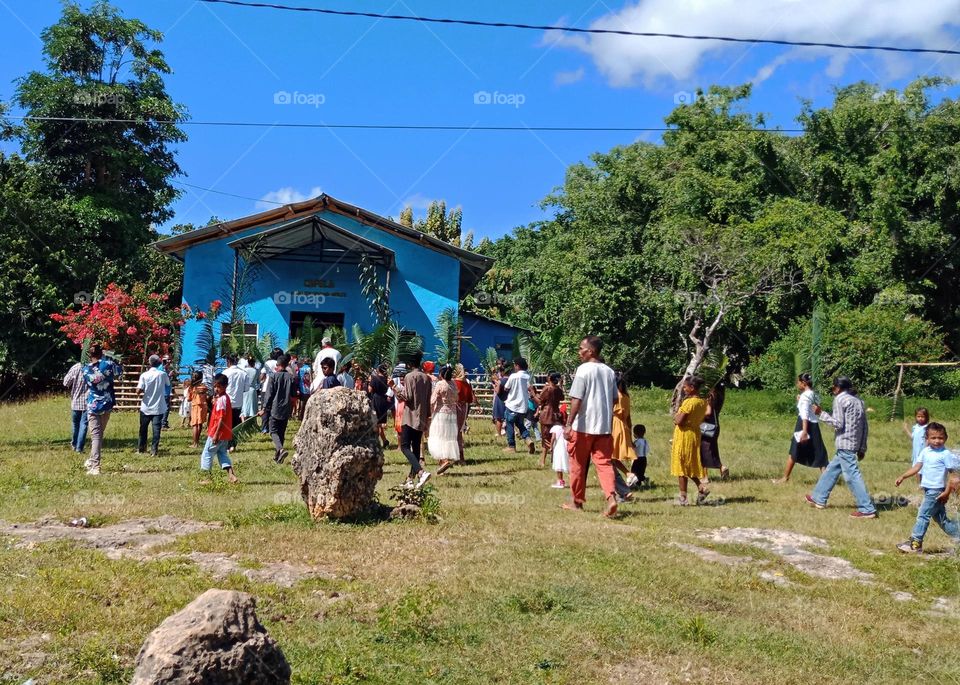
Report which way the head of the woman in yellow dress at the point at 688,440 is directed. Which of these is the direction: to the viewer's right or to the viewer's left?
to the viewer's left

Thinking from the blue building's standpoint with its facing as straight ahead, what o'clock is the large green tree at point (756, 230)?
The large green tree is roughly at 9 o'clock from the blue building.

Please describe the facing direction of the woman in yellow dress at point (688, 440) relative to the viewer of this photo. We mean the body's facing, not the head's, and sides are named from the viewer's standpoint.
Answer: facing away from the viewer and to the left of the viewer

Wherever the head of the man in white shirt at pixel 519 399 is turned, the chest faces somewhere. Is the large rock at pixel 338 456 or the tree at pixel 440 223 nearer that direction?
the tree

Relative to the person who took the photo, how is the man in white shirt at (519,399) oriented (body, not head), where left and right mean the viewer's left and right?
facing away from the viewer and to the left of the viewer

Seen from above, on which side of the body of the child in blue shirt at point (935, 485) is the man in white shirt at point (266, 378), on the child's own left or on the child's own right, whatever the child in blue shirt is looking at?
on the child's own right

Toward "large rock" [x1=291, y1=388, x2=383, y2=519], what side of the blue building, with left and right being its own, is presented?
front

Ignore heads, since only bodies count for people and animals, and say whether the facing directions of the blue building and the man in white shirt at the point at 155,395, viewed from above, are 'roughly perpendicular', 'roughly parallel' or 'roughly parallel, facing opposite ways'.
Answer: roughly parallel, facing opposite ways

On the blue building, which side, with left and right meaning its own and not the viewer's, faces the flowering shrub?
right

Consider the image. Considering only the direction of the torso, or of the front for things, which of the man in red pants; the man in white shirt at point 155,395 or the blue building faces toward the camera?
the blue building

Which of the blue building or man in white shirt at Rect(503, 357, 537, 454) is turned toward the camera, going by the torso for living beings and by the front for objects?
the blue building

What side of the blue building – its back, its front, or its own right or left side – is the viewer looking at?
front

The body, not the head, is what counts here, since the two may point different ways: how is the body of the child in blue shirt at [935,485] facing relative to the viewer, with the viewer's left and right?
facing the viewer and to the left of the viewer

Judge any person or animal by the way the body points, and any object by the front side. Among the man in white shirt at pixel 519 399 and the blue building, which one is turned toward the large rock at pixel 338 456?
the blue building

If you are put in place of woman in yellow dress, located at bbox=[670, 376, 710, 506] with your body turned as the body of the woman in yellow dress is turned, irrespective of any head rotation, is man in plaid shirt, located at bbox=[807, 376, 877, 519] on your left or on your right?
on your right

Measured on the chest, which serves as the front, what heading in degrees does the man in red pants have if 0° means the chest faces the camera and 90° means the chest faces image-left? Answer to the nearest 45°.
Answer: approximately 135°

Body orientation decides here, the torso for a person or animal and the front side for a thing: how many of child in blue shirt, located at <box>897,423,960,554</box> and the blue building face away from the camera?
0

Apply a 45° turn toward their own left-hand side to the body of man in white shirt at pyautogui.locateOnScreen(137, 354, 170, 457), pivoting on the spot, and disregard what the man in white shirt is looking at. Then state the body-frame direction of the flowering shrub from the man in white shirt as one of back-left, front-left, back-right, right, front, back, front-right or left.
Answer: front-right

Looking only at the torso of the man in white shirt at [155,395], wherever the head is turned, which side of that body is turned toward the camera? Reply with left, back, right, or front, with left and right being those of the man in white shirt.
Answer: back
